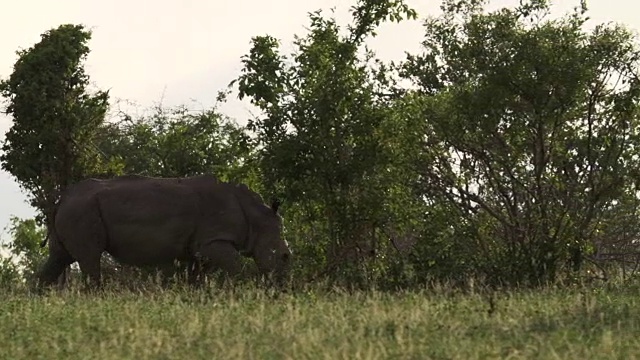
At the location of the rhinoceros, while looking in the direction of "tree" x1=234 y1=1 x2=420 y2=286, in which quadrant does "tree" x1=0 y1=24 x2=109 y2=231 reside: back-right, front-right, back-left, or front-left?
back-left

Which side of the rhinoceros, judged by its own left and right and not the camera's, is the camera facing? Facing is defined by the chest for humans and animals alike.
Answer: right

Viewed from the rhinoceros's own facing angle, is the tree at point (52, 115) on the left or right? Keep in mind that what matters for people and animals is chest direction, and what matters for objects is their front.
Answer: on its left

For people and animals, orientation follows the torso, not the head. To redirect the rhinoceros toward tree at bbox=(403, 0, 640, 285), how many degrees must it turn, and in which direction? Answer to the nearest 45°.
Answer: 0° — it already faces it
